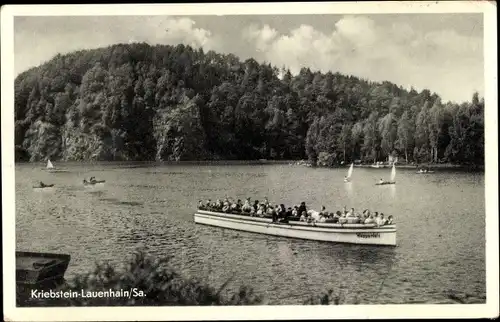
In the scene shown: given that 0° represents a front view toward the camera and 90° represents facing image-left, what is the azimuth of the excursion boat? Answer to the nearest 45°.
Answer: approximately 315°

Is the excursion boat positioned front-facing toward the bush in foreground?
no

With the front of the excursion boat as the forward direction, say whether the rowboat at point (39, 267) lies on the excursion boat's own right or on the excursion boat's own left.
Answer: on the excursion boat's own right
